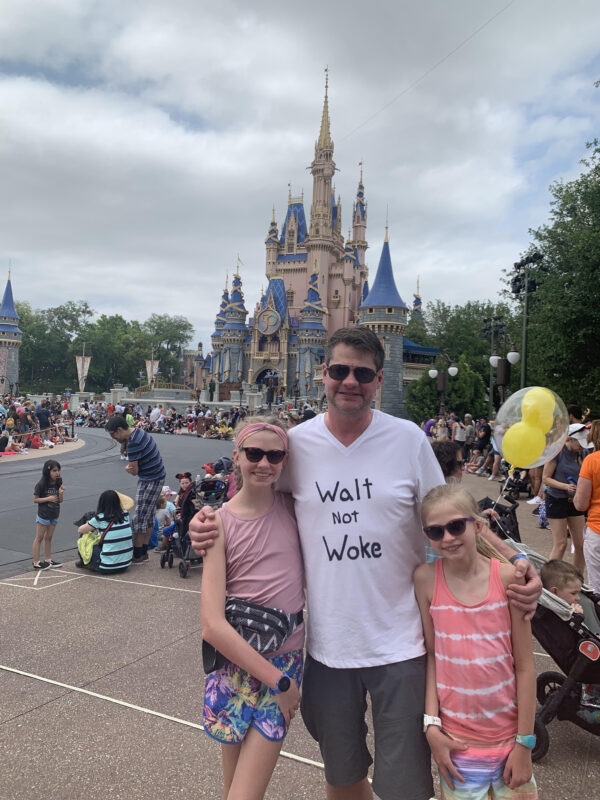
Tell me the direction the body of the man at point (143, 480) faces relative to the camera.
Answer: to the viewer's left

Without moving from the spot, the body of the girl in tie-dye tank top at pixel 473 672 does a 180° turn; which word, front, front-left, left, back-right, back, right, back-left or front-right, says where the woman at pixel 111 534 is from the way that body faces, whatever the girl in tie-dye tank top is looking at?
front-left

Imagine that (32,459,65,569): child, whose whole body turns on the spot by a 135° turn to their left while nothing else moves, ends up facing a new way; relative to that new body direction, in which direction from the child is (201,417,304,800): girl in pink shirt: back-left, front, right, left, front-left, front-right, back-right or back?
back

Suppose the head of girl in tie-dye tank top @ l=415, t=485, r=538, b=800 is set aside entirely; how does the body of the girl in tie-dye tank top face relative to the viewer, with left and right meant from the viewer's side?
facing the viewer

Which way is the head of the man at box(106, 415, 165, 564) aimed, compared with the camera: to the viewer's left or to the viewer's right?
to the viewer's left

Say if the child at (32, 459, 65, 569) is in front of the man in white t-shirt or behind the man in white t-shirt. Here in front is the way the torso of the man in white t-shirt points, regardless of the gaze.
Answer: behind

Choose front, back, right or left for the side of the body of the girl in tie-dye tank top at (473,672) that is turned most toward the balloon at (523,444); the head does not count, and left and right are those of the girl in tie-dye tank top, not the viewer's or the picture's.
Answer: back

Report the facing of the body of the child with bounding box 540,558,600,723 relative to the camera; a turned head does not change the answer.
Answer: to the viewer's right

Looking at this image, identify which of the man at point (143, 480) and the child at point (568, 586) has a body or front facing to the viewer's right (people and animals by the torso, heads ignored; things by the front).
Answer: the child

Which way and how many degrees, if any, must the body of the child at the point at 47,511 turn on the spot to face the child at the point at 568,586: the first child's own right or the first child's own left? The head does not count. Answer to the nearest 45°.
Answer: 0° — they already face them

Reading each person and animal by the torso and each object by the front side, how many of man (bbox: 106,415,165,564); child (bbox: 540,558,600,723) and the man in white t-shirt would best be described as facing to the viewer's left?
1

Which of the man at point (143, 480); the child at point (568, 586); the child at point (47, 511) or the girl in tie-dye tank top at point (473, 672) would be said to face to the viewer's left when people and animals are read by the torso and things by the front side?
the man

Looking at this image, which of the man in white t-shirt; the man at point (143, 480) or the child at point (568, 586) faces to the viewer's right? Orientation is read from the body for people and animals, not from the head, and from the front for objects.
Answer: the child
